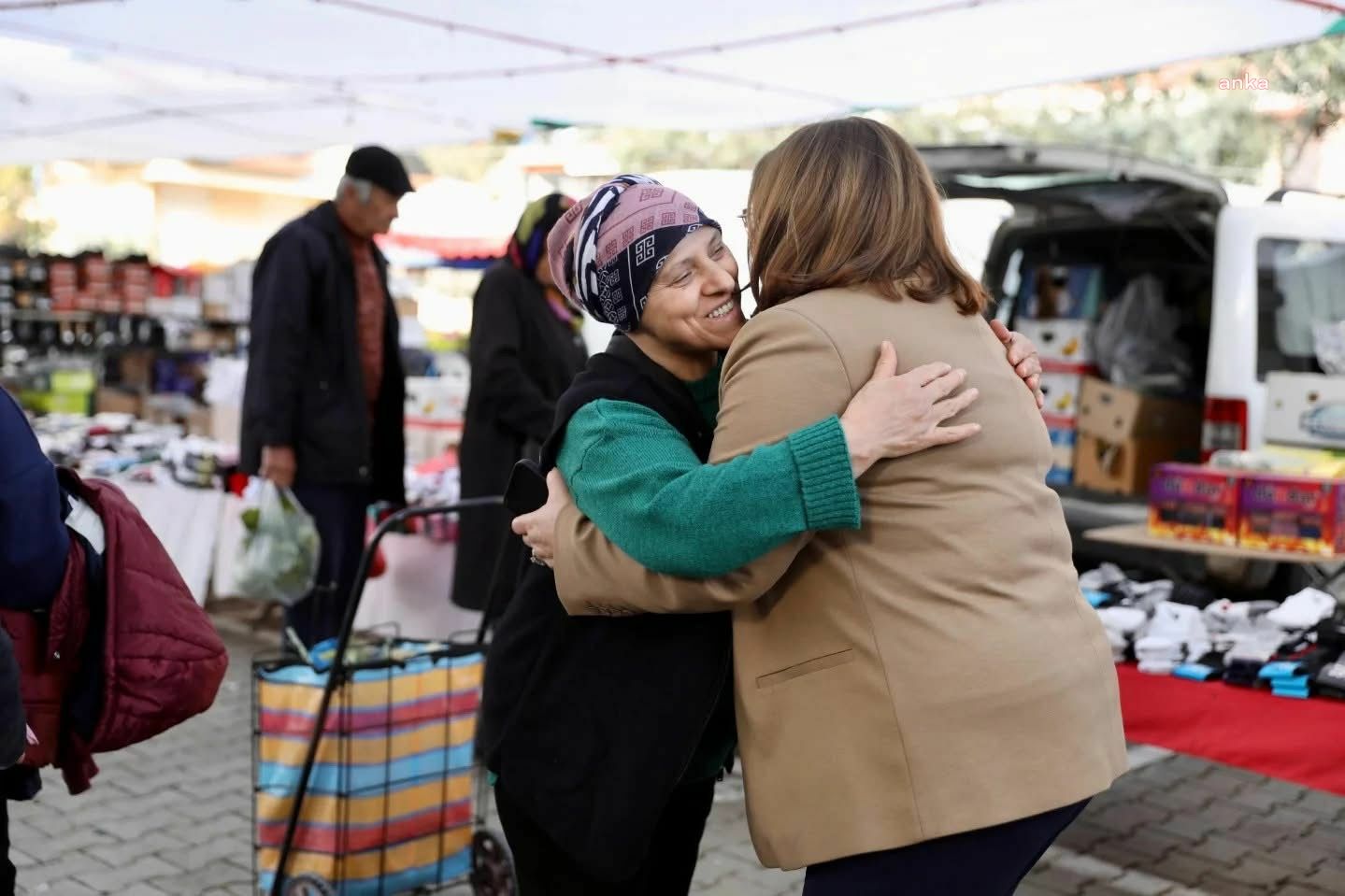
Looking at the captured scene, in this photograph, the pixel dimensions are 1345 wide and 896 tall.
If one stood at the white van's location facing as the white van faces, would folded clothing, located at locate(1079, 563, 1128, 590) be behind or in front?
behind

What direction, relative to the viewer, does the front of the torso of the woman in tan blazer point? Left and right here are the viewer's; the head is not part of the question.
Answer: facing away from the viewer and to the left of the viewer

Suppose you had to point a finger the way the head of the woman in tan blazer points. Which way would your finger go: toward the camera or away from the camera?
away from the camera

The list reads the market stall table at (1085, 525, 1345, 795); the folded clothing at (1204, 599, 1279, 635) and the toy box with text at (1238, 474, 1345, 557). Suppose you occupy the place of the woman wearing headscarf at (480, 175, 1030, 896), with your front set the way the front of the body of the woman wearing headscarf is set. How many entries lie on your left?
3

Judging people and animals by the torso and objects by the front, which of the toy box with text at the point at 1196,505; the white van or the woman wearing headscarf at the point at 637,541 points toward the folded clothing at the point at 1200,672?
the toy box with text

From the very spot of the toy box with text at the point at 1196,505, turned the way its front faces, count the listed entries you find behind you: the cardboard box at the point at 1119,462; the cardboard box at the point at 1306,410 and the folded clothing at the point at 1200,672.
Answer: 2

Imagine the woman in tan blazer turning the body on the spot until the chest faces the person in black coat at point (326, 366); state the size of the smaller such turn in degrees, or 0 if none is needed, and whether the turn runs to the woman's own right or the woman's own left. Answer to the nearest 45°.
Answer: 0° — they already face them

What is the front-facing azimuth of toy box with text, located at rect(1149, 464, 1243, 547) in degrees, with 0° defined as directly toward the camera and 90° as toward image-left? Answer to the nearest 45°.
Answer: approximately 0°

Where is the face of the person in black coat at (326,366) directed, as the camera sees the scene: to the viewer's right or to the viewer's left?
to the viewer's right
